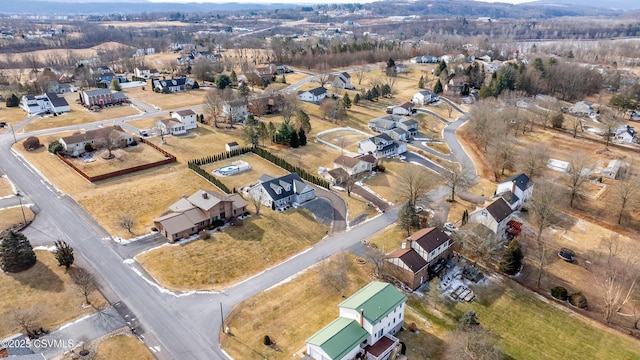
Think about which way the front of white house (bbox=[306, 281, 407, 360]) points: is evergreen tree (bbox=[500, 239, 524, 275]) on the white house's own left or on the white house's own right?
on the white house's own right

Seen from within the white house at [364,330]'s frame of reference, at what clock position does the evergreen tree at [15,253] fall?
The evergreen tree is roughly at 11 o'clock from the white house.

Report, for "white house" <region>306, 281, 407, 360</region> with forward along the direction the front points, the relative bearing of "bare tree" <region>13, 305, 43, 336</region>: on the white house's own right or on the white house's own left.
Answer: on the white house's own left

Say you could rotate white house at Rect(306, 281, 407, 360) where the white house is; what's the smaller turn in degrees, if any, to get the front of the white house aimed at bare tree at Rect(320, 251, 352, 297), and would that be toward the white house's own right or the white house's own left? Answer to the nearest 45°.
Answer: approximately 45° to the white house's own right

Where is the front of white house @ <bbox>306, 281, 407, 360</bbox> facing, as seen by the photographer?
facing away from the viewer and to the left of the viewer

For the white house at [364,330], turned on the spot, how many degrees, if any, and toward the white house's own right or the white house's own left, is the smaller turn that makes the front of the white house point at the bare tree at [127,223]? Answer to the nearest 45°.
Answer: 0° — it already faces it

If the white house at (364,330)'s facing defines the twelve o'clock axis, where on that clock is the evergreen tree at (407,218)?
The evergreen tree is roughly at 2 o'clock from the white house.
